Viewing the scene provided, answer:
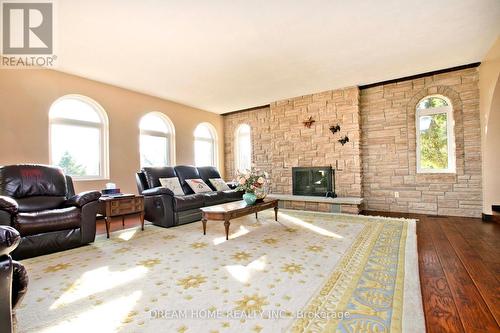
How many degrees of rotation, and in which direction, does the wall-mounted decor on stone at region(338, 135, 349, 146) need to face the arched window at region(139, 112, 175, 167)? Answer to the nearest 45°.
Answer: approximately 45° to its right

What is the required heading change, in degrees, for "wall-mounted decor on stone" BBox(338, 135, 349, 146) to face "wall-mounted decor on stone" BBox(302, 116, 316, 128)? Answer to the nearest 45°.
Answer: approximately 45° to its right

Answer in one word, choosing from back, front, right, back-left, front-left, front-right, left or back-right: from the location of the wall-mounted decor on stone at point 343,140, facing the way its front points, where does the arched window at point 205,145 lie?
front-right

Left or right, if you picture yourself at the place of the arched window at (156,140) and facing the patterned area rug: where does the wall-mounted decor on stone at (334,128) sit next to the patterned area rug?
left

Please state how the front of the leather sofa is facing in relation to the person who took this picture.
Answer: facing the viewer and to the right of the viewer

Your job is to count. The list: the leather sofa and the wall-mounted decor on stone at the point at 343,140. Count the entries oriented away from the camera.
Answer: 0

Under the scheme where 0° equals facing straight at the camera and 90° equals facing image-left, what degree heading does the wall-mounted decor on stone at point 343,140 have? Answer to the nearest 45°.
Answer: approximately 45°

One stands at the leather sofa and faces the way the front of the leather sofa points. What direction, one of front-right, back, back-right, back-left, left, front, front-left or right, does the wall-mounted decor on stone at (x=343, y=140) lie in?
front-left

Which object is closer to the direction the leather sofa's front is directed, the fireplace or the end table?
the fireplace

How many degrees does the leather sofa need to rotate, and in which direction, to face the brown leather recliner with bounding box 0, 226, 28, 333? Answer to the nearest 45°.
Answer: approximately 45° to its right

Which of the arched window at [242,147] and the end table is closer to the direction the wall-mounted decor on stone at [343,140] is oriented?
the end table

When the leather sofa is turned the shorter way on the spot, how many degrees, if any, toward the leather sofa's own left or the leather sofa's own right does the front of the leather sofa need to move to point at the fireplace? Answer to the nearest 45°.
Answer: approximately 45° to the leather sofa's own left

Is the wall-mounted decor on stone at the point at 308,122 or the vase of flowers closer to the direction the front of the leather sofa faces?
the vase of flowers

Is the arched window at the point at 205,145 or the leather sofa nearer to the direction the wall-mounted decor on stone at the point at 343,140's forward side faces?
the leather sofa

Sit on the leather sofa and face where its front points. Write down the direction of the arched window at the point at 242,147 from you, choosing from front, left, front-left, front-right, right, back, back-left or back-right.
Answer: left
